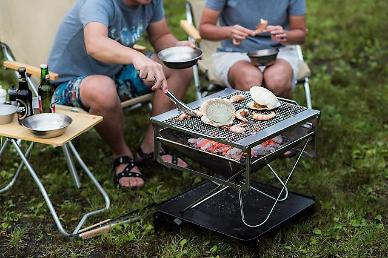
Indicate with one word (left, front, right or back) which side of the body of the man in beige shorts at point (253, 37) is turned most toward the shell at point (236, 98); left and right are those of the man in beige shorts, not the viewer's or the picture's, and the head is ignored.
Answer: front

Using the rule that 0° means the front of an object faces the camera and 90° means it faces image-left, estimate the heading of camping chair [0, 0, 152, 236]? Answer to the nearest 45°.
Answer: approximately 315°

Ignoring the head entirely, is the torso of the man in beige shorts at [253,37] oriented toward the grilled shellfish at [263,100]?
yes

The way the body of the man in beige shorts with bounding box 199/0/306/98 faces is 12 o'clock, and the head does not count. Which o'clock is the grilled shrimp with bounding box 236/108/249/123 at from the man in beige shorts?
The grilled shrimp is roughly at 12 o'clock from the man in beige shorts.

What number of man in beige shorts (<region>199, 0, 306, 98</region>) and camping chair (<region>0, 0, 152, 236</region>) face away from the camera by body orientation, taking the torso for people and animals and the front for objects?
0

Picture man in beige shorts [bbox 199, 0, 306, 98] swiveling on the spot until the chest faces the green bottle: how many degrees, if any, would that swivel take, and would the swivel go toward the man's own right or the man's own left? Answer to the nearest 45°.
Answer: approximately 45° to the man's own right

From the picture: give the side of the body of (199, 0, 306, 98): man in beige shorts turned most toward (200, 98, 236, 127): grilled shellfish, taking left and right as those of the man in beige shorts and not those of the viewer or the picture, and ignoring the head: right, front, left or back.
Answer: front

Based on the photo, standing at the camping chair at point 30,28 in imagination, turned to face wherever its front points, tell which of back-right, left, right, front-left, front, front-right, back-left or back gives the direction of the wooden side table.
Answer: front-right

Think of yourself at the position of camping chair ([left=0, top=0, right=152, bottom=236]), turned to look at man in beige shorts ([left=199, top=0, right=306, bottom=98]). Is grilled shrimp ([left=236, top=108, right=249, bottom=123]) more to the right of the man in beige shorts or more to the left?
right

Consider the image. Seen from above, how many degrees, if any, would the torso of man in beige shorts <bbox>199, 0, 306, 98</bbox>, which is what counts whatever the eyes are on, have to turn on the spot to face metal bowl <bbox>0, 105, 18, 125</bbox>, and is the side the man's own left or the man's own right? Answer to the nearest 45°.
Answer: approximately 45° to the man's own right

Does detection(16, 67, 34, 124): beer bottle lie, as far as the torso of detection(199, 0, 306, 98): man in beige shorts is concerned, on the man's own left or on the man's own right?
on the man's own right
